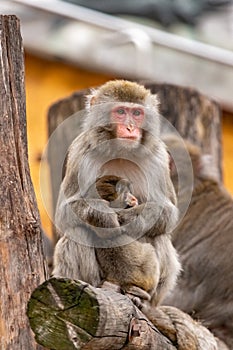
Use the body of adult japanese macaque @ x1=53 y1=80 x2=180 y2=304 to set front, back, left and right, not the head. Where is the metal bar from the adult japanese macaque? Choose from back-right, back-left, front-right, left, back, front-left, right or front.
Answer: back

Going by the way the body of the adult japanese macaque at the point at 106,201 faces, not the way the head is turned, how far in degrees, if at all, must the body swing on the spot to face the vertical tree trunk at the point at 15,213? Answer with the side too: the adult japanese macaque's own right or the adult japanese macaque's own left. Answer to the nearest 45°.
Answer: approximately 45° to the adult japanese macaque's own right

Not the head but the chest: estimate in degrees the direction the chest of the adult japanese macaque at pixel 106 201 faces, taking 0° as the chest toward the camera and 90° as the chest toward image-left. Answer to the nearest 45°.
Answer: approximately 0°

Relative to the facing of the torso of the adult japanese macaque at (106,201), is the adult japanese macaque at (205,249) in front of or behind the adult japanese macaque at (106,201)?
behind
